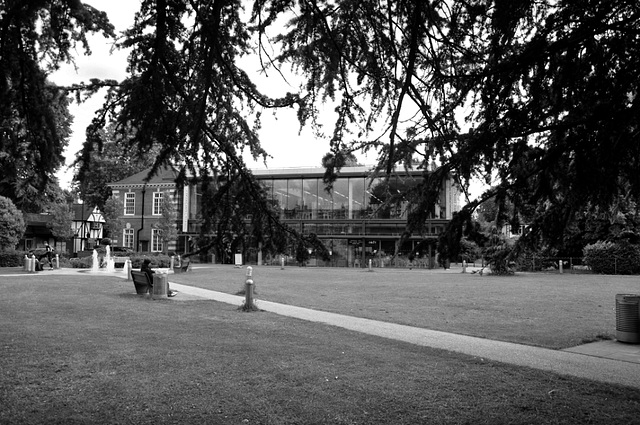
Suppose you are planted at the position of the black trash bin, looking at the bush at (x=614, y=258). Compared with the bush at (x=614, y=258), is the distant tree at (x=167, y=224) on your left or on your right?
left

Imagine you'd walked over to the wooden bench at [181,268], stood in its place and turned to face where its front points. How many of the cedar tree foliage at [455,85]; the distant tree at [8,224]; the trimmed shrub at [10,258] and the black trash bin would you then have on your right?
2

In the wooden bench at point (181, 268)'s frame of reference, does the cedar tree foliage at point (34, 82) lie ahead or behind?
behind

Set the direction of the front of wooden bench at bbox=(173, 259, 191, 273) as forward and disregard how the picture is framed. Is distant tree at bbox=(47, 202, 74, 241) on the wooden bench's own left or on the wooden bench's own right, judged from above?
on the wooden bench's own right

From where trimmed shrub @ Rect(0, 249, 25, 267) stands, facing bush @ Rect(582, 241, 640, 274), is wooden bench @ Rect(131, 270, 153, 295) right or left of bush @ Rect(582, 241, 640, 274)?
right

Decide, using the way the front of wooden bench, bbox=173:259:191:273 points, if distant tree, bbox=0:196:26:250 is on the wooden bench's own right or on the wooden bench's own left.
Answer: on the wooden bench's own right

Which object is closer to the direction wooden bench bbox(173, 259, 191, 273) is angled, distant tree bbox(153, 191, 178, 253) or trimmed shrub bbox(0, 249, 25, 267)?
the trimmed shrub

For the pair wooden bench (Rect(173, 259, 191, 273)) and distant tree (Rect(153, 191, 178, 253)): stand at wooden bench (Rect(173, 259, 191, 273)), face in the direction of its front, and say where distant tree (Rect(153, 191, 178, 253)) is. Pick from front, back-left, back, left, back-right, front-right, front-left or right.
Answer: back-right

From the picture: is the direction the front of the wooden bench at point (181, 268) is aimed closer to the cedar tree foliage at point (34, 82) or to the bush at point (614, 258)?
the bush

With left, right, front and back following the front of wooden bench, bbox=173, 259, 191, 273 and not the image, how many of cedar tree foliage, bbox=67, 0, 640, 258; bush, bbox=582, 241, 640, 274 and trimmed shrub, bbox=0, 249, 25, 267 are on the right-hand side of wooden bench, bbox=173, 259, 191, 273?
1
